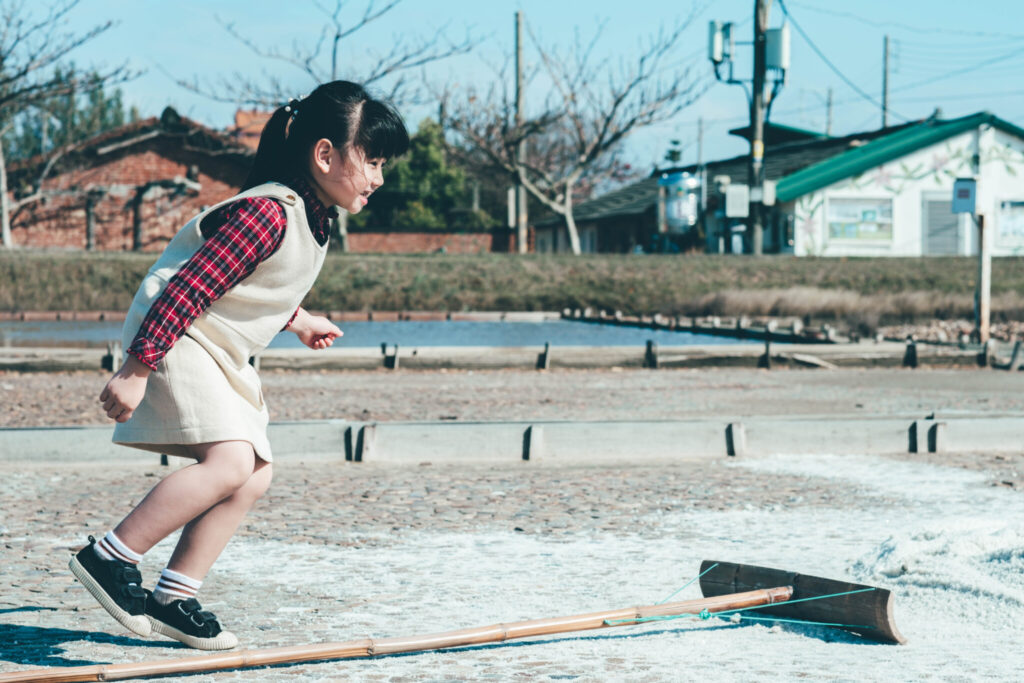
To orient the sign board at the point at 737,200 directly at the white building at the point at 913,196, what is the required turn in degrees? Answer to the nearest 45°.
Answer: approximately 135° to its left

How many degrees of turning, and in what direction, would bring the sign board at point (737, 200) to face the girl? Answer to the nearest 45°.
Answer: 0° — it already faces them

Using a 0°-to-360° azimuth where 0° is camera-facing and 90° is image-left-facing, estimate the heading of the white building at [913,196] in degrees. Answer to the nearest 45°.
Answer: approximately 0°

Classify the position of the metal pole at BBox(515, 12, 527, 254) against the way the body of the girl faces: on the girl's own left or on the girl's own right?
on the girl's own left

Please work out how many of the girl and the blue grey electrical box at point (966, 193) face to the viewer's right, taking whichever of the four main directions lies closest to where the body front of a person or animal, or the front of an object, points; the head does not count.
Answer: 1

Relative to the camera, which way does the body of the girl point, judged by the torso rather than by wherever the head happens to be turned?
to the viewer's right

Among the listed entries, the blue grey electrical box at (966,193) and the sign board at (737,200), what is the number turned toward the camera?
2

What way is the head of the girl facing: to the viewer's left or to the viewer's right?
to the viewer's right

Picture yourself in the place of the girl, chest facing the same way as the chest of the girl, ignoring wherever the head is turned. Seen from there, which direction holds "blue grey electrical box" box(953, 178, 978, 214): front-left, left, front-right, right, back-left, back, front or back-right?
front-left

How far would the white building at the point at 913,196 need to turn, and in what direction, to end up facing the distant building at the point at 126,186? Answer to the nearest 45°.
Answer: approximately 90° to its right
